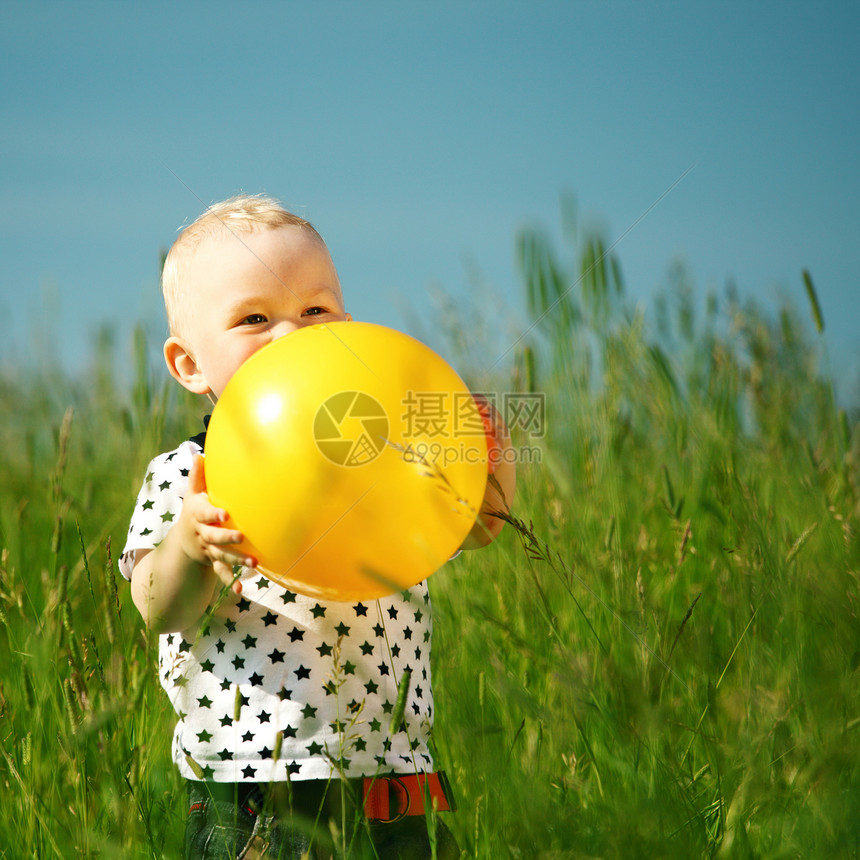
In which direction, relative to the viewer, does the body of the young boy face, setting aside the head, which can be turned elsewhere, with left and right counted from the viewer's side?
facing the viewer and to the right of the viewer
